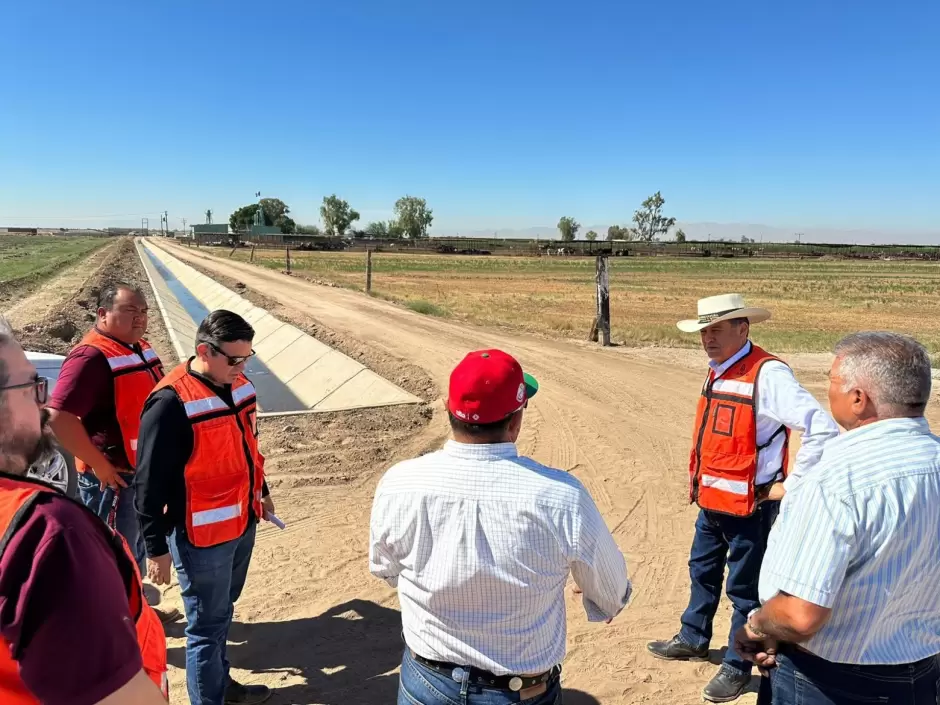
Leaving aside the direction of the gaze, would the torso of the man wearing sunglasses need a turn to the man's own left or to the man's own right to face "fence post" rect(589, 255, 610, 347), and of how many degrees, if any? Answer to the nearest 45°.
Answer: approximately 90° to the man's own left

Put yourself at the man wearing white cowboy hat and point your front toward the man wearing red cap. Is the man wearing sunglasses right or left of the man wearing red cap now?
right

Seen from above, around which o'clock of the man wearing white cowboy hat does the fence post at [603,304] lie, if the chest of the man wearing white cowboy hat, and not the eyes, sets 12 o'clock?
The fence post is roughly at 4 o'clock from the man wearing white cowboy hat.

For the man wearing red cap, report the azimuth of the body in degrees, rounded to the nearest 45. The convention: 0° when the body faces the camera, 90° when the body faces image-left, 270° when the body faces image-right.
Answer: approximately 180°

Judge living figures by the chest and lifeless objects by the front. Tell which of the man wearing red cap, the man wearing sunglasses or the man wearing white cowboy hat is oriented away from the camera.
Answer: the man wearing red cap

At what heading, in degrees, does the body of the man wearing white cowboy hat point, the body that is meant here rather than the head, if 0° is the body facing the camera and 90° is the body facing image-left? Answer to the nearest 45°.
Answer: approximately 45°

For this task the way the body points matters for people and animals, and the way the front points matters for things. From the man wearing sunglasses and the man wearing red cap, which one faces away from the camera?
the man wearing red cap

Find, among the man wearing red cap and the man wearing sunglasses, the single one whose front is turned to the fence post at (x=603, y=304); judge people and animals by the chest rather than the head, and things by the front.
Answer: the man wearing red cap

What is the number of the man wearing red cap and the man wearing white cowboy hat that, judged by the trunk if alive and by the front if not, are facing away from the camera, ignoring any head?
1

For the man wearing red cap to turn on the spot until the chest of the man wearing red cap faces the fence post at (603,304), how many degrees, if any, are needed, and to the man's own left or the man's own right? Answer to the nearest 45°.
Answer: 0° — they already face it

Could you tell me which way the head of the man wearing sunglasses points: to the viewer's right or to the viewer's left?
to the viewer's right

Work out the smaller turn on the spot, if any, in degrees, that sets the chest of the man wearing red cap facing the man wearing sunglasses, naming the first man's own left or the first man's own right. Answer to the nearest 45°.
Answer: approximately 45° to the first man's own left

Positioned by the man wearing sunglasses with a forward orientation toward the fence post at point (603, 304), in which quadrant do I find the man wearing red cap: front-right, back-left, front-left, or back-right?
back-right

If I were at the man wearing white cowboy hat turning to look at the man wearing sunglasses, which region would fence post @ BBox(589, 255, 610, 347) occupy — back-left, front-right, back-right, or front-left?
back-right

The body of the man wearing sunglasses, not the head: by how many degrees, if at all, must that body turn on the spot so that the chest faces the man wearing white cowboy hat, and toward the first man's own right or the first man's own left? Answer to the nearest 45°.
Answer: approximately 45° to the first man's own left
